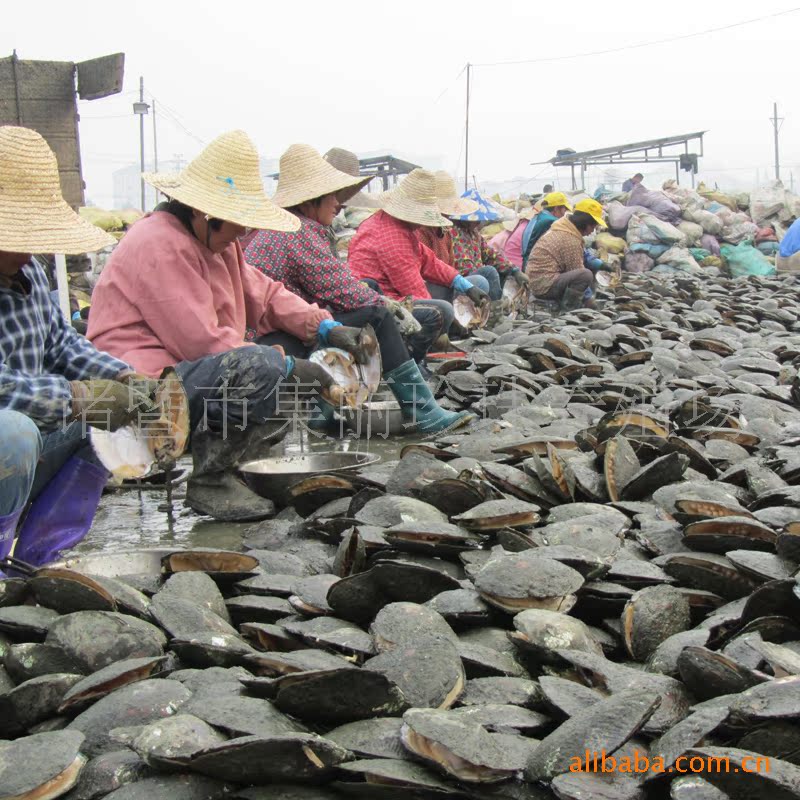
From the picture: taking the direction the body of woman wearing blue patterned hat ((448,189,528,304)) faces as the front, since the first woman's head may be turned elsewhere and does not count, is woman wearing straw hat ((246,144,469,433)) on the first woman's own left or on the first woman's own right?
on the first woman's own right

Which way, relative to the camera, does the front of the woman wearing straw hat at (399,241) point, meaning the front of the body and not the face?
to the viewer's right

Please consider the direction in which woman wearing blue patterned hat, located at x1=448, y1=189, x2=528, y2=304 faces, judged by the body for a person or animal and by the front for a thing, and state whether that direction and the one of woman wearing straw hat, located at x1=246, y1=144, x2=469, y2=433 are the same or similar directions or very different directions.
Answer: same or similar directions

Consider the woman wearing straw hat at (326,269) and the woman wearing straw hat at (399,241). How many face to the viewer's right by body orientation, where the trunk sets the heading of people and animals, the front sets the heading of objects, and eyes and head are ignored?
2

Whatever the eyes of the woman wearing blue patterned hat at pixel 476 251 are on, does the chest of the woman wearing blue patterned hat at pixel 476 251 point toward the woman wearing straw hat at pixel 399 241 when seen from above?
no

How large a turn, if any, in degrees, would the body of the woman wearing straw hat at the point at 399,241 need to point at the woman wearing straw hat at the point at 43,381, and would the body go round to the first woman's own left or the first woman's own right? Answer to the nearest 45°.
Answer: approximately 90° to the first woman's own right

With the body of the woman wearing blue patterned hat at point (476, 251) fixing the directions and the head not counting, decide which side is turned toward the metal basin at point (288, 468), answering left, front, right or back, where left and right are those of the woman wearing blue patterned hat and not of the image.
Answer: right

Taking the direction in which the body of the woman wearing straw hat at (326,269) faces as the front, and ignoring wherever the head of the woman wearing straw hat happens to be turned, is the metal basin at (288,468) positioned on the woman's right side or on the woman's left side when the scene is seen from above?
on the woman's right side

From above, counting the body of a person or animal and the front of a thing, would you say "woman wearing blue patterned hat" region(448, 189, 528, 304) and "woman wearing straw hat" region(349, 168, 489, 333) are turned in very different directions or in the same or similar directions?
same or similar directions

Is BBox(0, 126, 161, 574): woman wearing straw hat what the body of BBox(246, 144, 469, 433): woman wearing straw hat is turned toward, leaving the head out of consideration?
no

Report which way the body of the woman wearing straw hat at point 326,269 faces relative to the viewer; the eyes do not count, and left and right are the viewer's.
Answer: facing to the right of the viewer

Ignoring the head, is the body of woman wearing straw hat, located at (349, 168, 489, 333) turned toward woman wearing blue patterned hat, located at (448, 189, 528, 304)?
no

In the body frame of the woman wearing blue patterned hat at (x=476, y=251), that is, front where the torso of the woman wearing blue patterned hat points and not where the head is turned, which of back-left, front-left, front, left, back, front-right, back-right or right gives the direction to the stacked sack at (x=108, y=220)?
back-left

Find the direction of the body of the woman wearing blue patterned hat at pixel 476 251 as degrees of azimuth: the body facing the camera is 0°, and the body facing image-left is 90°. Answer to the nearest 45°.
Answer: approximately 270°

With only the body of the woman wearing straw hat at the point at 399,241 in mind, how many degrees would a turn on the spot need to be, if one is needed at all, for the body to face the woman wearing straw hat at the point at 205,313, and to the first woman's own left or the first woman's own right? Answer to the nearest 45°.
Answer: approximately 90° to the first woman's own right

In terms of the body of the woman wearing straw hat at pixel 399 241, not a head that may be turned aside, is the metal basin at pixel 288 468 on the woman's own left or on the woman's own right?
on the woman's own right
